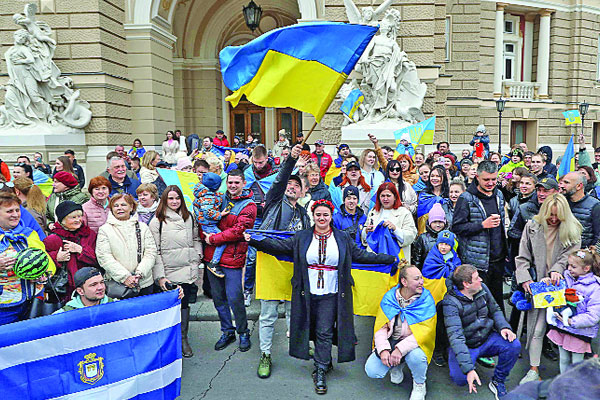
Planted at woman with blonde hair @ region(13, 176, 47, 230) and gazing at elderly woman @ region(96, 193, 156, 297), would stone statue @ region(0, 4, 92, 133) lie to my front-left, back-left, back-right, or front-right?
back-left

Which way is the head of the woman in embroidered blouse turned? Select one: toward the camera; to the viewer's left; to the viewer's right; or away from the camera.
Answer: toward the camera

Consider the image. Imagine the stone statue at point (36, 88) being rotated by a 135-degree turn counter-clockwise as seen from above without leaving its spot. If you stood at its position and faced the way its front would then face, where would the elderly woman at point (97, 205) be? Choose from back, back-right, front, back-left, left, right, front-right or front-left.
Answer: back-right

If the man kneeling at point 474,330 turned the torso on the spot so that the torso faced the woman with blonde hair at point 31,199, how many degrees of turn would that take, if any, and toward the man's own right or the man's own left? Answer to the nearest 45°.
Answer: approximately 135° to the man's own right

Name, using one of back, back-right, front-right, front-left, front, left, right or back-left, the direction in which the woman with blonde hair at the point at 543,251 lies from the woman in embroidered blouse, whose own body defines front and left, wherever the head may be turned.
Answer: left

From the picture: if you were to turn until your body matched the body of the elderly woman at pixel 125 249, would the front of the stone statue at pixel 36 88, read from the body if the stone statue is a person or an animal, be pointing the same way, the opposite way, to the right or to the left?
the same way

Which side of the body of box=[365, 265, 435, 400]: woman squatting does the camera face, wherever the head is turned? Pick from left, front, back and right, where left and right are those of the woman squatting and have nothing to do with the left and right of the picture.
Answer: front

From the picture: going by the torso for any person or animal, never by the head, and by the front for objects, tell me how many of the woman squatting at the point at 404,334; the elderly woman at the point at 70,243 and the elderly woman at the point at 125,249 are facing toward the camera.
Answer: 3

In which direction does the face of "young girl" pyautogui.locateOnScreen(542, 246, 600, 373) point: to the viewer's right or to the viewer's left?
to the viewer's left

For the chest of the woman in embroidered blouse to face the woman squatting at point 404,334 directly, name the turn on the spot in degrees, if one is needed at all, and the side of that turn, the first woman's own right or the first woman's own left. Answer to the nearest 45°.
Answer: approximately 90° to the first woman's own left

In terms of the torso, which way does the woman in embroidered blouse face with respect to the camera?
toward the camera

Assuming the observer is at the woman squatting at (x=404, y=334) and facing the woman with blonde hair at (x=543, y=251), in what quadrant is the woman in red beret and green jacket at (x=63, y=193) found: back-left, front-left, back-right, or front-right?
back-left

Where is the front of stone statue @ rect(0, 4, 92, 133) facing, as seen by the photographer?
facing the viewer

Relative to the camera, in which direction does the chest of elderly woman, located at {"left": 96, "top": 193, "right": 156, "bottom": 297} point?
toward the camera

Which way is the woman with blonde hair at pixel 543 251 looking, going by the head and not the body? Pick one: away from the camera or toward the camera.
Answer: toward the camera

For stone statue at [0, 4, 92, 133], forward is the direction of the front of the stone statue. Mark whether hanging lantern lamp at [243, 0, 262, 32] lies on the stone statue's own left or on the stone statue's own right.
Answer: on the stone statue's own left
